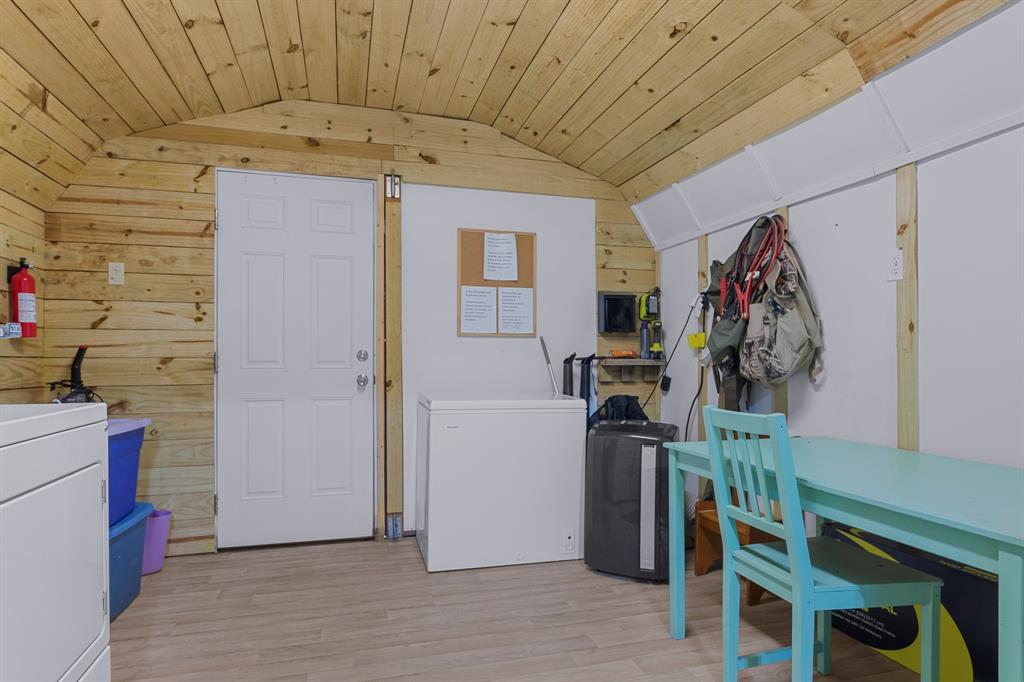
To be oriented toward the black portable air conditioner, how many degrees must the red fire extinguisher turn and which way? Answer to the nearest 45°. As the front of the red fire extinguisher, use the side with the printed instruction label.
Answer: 0° — it already faces it

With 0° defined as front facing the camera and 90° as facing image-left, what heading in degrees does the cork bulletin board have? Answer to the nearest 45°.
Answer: approximately 0°

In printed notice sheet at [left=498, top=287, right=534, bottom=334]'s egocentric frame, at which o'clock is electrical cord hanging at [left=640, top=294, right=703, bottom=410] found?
The electrical cord hanging is roughly at 9 o'clock from the printed notice sheet.

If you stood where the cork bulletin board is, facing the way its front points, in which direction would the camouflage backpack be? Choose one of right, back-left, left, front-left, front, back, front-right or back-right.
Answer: front-left

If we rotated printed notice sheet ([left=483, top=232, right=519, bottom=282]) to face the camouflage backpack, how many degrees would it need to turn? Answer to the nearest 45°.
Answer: approximately 45° to its left

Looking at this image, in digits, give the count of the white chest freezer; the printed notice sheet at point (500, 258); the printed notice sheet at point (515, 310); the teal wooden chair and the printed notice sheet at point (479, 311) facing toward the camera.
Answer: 4

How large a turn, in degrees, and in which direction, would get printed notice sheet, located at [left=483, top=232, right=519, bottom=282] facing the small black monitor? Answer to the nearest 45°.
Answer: approximately 90° to its left

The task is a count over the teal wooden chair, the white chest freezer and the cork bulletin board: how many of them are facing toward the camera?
2

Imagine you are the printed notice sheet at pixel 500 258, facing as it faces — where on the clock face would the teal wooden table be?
The teal wooden table is roughly at 11 o'clock from the printed notice sheet.

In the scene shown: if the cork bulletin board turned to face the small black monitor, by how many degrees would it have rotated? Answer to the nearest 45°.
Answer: approximately 90° to its left

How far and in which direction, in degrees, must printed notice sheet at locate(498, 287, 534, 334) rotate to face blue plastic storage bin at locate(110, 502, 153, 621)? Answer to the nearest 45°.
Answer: approximately 45° to its right

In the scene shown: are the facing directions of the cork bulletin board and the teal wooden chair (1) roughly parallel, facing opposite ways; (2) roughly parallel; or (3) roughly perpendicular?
roughly perpendicular

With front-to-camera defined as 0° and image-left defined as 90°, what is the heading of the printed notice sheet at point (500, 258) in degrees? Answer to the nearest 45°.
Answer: approximately 0°
